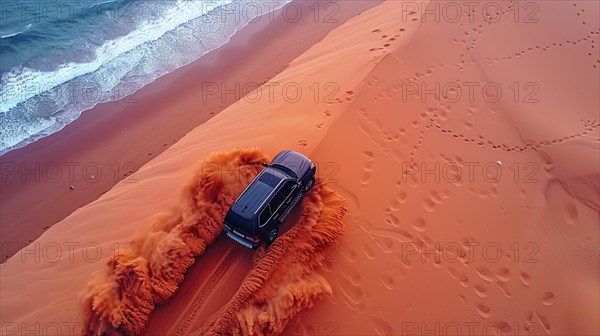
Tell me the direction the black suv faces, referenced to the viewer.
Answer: facing away from the viewer and to the right of the viewer
